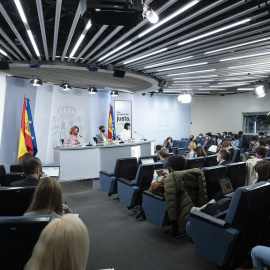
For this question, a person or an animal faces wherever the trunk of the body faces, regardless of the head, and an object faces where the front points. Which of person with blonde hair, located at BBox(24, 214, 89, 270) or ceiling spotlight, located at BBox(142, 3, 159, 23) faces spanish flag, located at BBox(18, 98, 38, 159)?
the person with blonde hair

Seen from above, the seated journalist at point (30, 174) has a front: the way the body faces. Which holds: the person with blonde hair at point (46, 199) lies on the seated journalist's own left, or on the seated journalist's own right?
on the seated journalist's own right

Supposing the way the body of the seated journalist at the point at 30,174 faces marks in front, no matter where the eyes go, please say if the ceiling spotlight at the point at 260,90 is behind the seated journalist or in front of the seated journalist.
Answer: in front

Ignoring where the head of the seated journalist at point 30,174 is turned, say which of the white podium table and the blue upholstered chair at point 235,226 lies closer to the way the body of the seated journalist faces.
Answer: the white podium table

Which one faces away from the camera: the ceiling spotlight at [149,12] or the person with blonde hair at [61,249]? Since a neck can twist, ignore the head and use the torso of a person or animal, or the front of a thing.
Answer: the person with blonde hair

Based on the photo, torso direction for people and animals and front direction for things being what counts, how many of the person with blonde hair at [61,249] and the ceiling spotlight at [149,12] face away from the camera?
1

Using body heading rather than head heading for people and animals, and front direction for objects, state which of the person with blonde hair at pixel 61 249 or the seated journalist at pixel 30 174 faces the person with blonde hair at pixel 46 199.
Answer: the person with blonde hair at pixel 61 249

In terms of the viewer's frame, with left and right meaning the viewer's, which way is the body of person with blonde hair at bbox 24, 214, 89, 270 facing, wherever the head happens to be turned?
facing away from the viewer

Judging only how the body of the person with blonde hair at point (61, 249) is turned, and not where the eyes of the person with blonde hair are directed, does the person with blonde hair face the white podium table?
yes

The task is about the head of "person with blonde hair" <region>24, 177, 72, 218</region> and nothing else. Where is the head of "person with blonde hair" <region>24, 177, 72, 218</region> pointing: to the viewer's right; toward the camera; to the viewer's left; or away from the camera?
away from the camera
